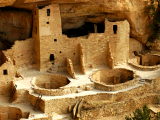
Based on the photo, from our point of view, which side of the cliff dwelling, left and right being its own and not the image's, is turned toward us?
front

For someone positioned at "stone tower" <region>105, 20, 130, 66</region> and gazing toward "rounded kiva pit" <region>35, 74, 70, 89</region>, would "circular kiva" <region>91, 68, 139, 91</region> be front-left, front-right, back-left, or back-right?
front-left
